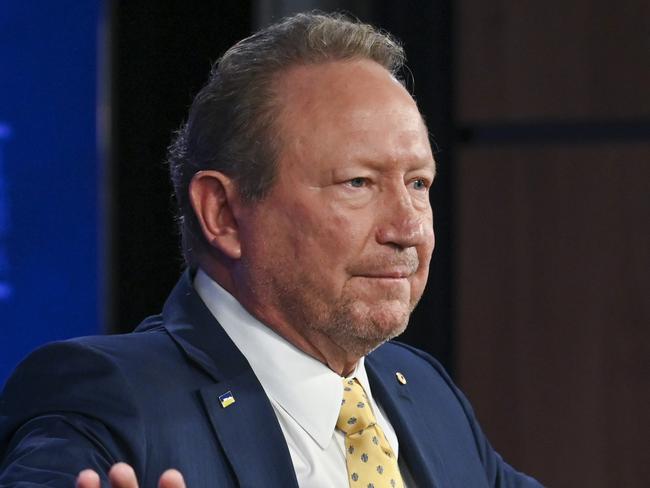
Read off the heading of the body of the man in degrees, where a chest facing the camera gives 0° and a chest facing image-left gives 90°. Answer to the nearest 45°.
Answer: approximately 315°

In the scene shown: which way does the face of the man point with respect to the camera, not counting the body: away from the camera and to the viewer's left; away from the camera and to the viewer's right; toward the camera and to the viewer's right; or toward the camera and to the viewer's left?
toward the camera and to the viewer's right
